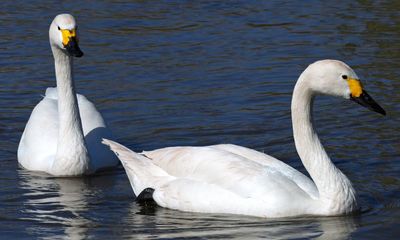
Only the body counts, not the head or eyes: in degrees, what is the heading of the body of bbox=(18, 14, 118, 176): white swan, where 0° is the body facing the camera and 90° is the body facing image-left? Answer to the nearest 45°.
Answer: approximately 0°

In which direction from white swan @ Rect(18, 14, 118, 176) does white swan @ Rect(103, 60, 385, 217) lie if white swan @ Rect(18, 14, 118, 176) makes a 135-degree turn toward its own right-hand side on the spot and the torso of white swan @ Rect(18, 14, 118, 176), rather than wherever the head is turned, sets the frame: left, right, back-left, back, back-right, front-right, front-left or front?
back

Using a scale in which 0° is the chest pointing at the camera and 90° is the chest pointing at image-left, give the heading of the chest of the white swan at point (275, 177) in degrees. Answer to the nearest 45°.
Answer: approximately 270°
